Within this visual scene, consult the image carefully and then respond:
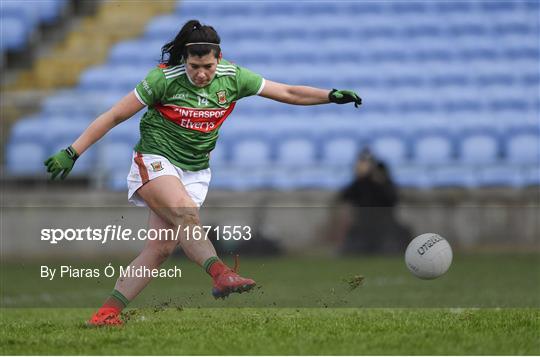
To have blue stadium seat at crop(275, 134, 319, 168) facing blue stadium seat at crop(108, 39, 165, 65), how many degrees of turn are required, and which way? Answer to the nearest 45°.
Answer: approximately 135° to its right

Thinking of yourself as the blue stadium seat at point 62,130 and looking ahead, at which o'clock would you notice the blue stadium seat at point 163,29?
the blue stadium seat at point 163,29 is roughly at 7 o'clock from the blue stadium seat at point 62,130.

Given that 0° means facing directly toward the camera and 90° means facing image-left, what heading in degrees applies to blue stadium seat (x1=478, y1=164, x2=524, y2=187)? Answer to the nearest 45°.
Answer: approximately 0°

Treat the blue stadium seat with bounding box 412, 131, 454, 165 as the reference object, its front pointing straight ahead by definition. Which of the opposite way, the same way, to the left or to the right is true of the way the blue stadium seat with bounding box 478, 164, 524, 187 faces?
the same way

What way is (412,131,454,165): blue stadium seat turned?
toward the camera

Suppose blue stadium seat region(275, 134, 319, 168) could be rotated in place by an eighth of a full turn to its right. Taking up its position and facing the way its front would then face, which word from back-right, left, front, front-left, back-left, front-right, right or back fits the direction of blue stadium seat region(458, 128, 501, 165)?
back-left

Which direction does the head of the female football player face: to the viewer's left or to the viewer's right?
to the viewer's right

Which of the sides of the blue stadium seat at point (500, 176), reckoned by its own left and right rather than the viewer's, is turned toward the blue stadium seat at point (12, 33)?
right

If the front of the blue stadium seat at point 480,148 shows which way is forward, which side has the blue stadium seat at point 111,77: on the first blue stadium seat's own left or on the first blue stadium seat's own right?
on the first blue stadium seat's own right

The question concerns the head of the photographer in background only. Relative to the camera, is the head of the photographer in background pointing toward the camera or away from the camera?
toward the camera

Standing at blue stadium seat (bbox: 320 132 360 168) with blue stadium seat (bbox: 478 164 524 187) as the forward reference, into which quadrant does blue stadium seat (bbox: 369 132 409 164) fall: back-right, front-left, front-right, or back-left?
front-left

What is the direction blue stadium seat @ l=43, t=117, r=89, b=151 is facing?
toward the camera
